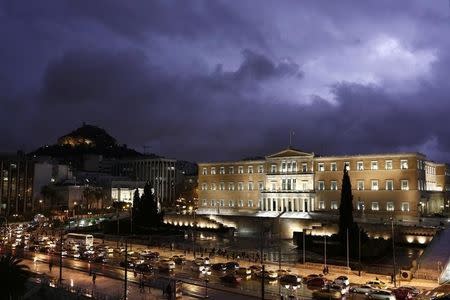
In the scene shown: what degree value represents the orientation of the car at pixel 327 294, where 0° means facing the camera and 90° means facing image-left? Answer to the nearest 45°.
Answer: approximately 270°

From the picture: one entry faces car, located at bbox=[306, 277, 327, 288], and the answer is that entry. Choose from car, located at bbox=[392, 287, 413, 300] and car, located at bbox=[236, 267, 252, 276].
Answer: car, located at bbox=[236, 267, 252, 276]

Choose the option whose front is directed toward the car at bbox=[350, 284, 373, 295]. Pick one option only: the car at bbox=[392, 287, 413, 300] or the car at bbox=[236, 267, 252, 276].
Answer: the car at bbox=[236, 267, 252, 276]

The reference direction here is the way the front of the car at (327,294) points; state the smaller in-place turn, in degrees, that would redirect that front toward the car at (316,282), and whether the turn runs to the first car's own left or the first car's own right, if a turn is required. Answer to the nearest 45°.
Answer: approximately 90° to the first car's own left

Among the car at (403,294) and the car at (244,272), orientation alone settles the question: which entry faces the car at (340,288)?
the car at (244,272)

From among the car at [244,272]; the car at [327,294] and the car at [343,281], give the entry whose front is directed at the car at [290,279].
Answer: the car at [244,272]

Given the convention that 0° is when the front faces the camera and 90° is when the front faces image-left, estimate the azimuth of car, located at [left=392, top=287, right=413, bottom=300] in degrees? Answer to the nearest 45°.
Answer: approximately 315°

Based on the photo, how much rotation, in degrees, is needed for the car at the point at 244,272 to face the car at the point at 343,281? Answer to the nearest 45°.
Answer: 0° — it already faces it

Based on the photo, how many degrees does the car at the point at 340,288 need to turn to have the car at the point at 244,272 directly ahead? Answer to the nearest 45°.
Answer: approximately 180°
